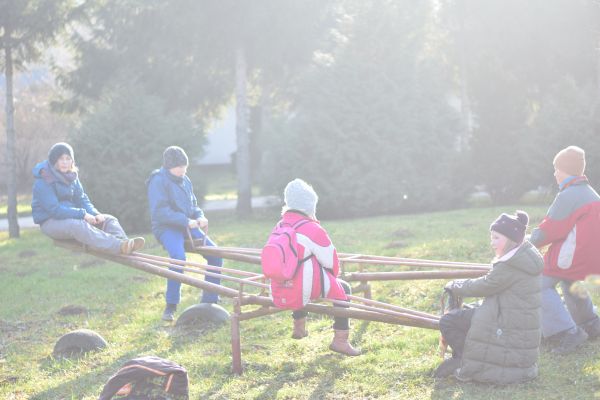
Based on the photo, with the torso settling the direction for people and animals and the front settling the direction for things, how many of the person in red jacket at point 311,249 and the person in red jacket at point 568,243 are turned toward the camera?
0

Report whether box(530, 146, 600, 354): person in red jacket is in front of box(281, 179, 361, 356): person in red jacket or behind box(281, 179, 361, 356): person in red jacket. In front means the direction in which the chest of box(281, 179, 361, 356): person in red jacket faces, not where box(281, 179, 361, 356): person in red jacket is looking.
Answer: in front

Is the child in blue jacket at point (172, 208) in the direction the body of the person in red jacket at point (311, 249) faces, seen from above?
no

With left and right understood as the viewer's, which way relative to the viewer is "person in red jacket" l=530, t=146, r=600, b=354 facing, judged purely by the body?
facing away from the viewer and to the left of the viewer

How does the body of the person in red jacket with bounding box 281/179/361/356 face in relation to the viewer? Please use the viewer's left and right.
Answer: facing away from the viewer and to the right of the viewer

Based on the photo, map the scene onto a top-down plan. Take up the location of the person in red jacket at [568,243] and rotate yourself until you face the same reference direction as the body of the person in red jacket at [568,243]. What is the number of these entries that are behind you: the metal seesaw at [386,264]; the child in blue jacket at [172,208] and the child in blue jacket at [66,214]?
0

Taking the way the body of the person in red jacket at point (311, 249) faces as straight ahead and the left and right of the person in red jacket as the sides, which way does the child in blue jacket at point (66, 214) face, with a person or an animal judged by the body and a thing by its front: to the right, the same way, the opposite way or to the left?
to the right

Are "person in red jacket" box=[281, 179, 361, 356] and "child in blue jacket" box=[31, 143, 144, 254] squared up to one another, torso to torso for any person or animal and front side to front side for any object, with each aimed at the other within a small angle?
no

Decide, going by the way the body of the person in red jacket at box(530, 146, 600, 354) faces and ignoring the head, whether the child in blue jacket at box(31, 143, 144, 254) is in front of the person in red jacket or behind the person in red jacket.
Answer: in front

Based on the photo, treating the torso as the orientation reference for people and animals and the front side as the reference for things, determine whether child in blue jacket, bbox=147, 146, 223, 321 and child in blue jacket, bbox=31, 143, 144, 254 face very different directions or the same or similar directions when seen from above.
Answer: same or similar directions

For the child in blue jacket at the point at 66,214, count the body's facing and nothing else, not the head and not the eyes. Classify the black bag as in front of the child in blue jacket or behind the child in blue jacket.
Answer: in front

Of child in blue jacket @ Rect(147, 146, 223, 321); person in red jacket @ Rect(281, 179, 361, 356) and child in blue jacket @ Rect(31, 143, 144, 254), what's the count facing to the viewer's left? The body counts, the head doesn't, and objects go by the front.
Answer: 0

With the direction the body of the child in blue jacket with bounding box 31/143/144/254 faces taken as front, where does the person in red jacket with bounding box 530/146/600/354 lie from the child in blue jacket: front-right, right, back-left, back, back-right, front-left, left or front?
front

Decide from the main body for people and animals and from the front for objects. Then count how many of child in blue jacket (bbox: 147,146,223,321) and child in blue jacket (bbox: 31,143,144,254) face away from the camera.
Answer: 0

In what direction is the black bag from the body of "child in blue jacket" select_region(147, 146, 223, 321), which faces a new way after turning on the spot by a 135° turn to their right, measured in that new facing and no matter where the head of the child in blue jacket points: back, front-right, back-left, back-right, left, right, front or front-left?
left

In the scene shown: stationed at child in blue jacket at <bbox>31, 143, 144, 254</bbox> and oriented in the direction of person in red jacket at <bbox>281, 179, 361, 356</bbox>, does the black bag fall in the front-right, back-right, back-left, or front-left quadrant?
front-right

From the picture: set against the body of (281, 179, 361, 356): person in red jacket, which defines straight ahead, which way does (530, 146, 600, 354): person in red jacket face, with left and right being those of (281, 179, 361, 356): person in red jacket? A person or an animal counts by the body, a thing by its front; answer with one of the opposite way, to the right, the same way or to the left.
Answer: to the left

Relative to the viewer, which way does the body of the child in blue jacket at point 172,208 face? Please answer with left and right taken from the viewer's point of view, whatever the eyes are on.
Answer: facing the viewer and to the right of the viewer
